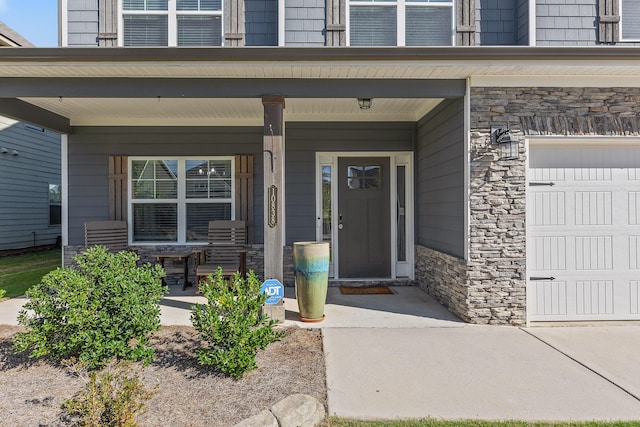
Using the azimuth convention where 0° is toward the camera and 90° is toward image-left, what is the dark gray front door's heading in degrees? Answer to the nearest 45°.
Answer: approximately 0°

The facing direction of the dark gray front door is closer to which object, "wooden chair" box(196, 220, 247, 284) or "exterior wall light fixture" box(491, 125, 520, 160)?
the exterior wall light fixture

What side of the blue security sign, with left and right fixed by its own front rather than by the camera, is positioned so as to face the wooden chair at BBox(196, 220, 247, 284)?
back

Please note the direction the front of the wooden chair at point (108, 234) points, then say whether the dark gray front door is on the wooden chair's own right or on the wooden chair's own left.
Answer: on the wooden chair's own left

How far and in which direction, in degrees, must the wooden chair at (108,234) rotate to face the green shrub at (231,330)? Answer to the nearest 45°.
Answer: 0° — it already faces it

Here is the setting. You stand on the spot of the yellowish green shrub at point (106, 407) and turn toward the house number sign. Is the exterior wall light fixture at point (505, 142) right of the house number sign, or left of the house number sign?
right

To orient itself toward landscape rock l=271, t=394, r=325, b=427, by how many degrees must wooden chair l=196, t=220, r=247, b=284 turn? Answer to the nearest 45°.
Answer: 0° — it already faces it

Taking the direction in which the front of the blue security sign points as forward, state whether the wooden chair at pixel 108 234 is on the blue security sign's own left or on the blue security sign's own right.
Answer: on the blue security sign's own right

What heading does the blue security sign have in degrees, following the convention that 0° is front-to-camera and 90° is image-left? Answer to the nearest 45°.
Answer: approximately 0°
